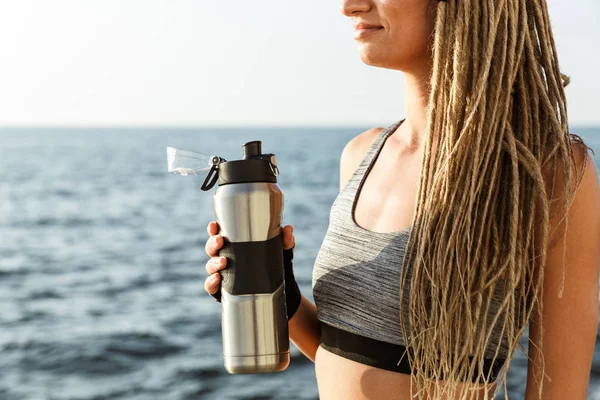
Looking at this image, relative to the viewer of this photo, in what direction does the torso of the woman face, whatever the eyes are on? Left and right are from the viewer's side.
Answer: facing the viewer and to the left of the viewer

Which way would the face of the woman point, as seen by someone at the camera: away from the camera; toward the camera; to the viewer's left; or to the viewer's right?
to the viewer's left
